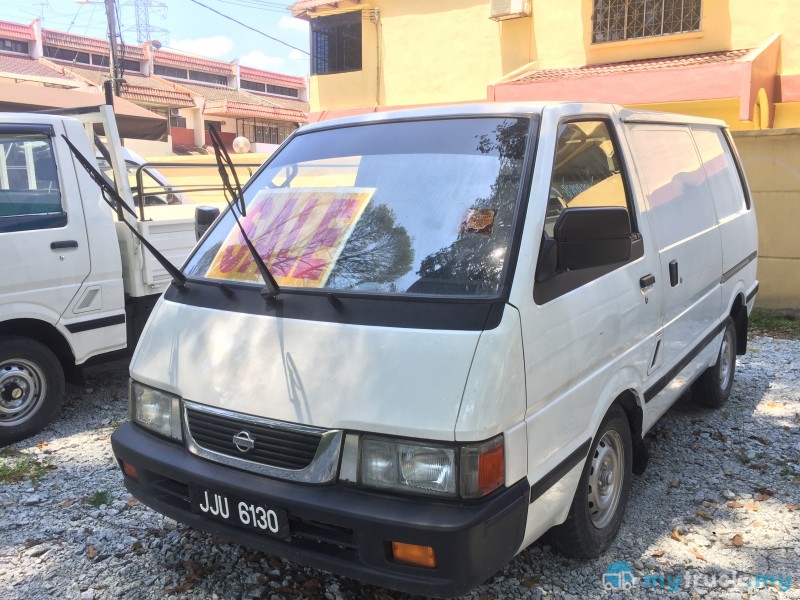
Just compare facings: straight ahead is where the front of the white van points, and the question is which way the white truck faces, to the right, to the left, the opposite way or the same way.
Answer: the same way

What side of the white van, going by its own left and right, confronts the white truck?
right

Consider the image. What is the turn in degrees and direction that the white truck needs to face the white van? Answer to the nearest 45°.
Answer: approximately 135° to its left

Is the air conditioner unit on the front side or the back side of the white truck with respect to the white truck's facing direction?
on the back side

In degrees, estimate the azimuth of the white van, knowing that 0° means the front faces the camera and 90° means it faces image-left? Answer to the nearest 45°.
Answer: approximately 45°

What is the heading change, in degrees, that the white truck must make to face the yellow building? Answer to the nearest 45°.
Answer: approximately 135° to its right

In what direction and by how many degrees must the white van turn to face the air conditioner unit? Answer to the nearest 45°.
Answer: approximately 135° to its right

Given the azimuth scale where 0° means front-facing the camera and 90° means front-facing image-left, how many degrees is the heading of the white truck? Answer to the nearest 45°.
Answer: approximately 90°

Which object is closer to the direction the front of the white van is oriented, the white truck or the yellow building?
the white truck

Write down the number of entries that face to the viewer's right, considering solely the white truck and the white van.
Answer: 0

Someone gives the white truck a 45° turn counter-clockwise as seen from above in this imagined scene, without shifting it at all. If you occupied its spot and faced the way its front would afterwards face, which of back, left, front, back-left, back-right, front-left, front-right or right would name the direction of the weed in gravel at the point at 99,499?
front-left

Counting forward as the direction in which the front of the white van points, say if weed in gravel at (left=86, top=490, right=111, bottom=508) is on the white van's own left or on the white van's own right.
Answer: on the white van's own right
